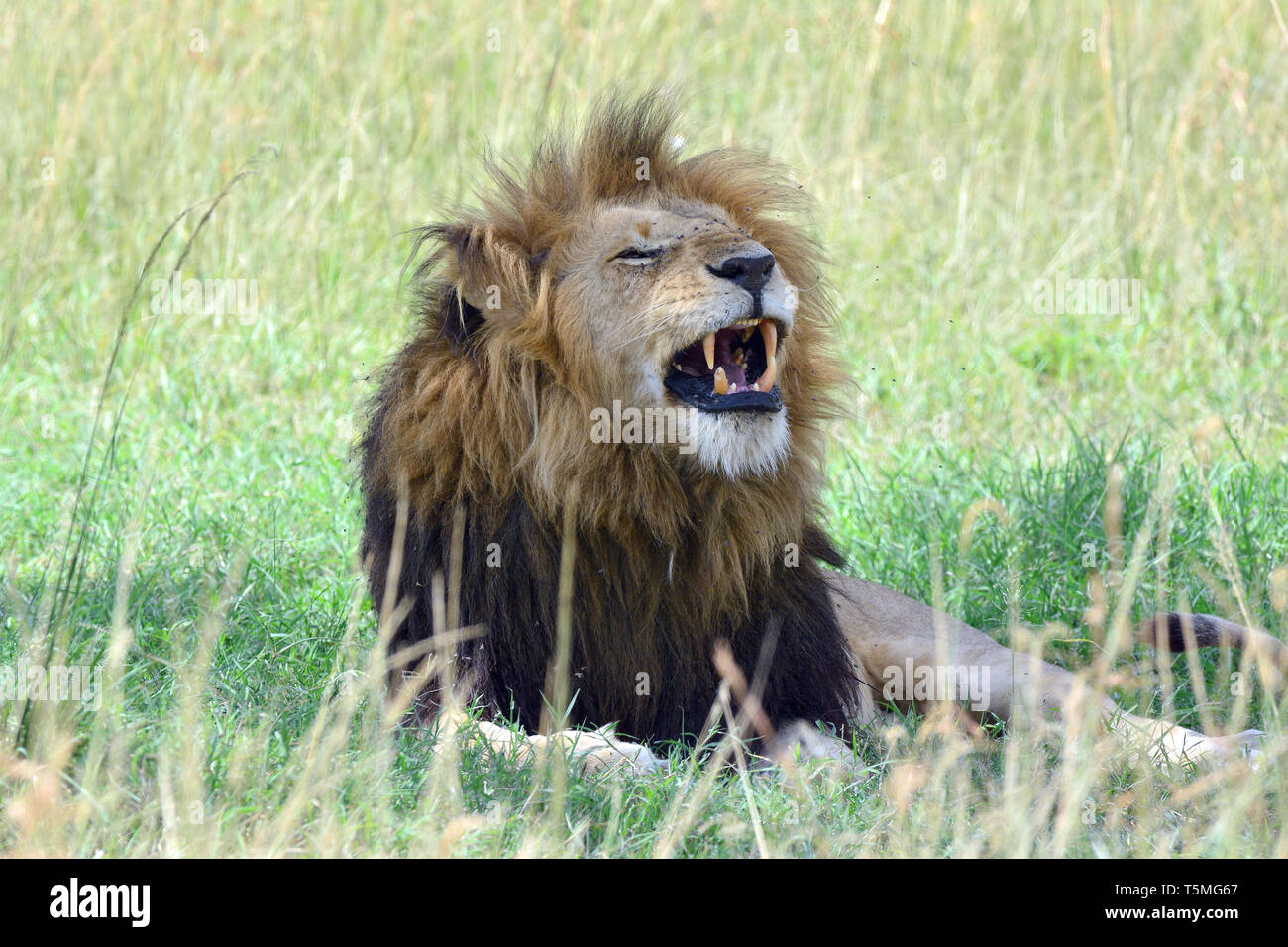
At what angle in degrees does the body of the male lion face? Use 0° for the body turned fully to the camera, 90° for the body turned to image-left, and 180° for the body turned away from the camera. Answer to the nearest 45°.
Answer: approximately 0°
